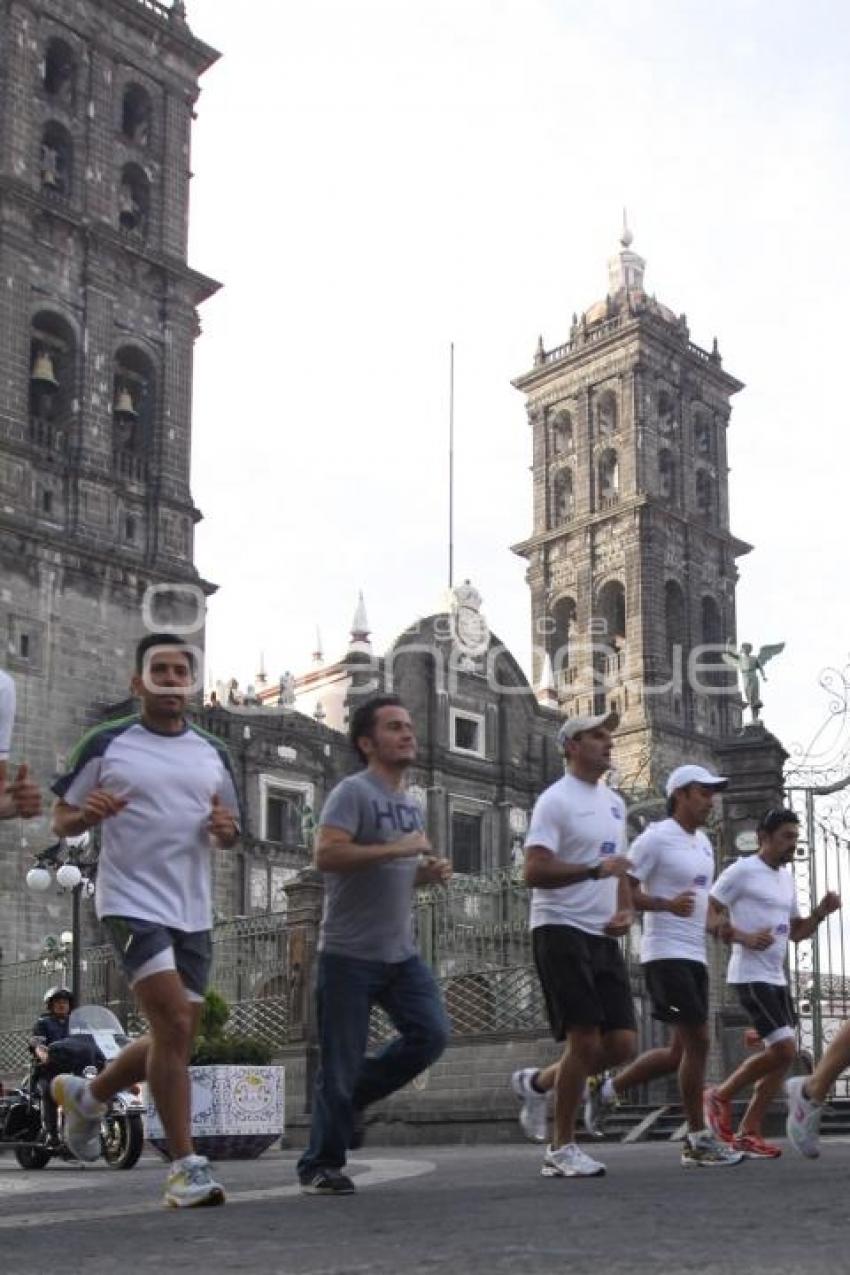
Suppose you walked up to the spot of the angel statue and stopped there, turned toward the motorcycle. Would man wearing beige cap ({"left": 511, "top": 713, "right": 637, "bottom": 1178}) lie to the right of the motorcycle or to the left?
left

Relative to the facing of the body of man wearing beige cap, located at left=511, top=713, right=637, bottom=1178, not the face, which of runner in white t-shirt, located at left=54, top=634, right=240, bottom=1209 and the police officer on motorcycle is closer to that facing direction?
the runner in white t-shirt

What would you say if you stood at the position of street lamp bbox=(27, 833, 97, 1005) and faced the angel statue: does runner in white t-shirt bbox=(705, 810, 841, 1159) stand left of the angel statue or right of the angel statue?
right

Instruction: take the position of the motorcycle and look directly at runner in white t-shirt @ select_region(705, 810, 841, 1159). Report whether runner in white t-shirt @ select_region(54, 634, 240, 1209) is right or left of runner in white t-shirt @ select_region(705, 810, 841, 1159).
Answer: right

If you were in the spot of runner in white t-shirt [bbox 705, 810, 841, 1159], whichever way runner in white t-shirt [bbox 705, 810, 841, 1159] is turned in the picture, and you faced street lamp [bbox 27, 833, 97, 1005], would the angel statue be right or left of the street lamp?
right

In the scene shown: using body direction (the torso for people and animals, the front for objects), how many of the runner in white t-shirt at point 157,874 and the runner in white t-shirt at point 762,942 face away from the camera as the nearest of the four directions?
0
